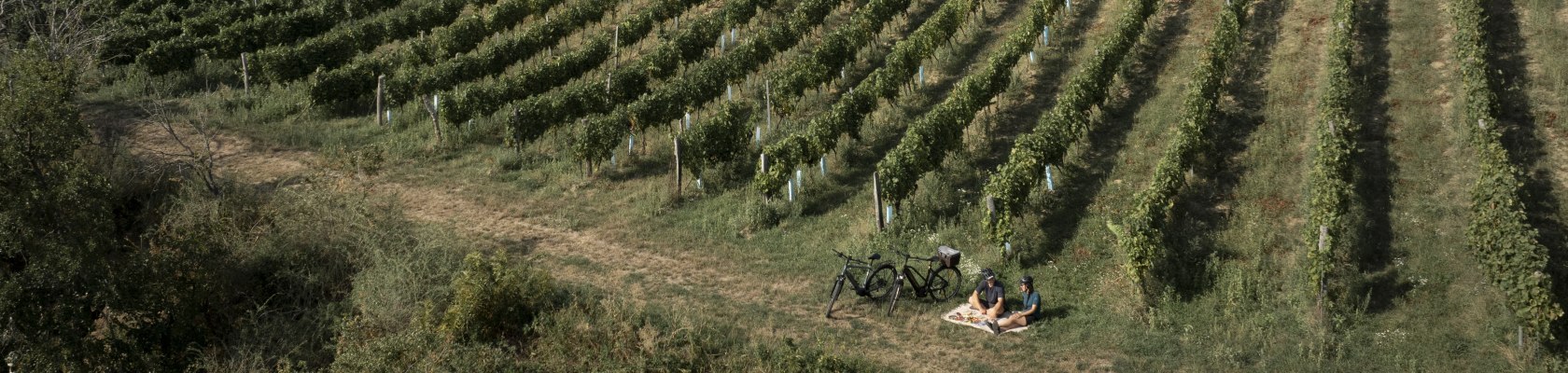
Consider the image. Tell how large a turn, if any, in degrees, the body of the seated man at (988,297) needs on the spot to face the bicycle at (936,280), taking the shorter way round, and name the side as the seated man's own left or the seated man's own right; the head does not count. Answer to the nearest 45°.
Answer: approximately 135° to the seated man's own right

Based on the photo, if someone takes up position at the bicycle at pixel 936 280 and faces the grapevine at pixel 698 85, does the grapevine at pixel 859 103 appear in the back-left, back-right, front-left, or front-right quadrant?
front-right

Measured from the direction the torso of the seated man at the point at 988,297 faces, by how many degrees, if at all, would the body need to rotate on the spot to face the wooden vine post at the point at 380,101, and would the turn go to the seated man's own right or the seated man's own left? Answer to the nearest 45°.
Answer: approximately 135° to the seated man's own right

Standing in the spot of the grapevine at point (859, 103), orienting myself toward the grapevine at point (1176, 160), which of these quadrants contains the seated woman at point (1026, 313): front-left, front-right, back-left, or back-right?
front-right

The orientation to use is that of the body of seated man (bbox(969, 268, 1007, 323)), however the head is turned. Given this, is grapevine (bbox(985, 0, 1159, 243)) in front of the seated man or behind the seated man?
behind

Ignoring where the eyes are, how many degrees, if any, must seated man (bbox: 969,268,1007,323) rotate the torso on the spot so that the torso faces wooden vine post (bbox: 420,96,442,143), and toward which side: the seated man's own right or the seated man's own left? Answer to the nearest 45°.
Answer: approximately 135° to the seated man's own right

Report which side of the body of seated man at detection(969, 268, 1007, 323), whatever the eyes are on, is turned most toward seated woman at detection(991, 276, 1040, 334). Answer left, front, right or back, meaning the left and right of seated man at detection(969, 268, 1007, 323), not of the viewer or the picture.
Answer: left

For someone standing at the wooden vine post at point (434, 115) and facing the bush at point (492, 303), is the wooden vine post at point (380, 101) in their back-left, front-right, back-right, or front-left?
back-right

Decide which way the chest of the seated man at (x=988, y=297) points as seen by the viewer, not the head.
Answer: toward the camera

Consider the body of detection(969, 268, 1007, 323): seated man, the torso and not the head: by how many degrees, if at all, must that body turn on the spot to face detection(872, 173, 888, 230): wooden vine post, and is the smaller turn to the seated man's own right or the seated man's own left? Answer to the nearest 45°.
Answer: approximately 135° to the seated man's own right

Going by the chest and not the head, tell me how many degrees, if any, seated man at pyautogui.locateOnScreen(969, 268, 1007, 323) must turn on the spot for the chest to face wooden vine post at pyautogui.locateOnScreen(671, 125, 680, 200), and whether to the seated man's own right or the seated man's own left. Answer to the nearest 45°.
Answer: approximately 135° to the seated man's own right

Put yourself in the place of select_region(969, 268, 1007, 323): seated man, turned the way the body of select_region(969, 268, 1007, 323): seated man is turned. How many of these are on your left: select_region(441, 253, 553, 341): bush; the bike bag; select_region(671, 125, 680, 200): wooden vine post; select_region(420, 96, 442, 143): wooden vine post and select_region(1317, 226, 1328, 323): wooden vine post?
1

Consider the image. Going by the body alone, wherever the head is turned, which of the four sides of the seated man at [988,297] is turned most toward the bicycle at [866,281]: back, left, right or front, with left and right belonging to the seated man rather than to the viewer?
right

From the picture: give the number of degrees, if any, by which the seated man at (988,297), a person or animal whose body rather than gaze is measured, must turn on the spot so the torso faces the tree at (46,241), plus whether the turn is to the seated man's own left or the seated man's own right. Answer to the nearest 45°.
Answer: approximately 90° to the seated man's own right
